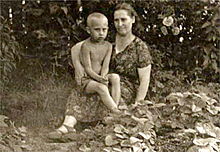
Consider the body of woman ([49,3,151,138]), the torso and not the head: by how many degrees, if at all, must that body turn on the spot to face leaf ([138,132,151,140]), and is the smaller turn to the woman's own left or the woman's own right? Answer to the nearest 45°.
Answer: approximately 45° to the woman's own left

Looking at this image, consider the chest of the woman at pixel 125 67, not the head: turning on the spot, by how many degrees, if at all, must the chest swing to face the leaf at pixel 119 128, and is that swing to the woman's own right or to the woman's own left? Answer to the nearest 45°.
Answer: approximately 45° to the woman's own left

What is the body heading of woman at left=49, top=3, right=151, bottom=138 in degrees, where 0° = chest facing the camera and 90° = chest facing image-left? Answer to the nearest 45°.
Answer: approximately 45°
